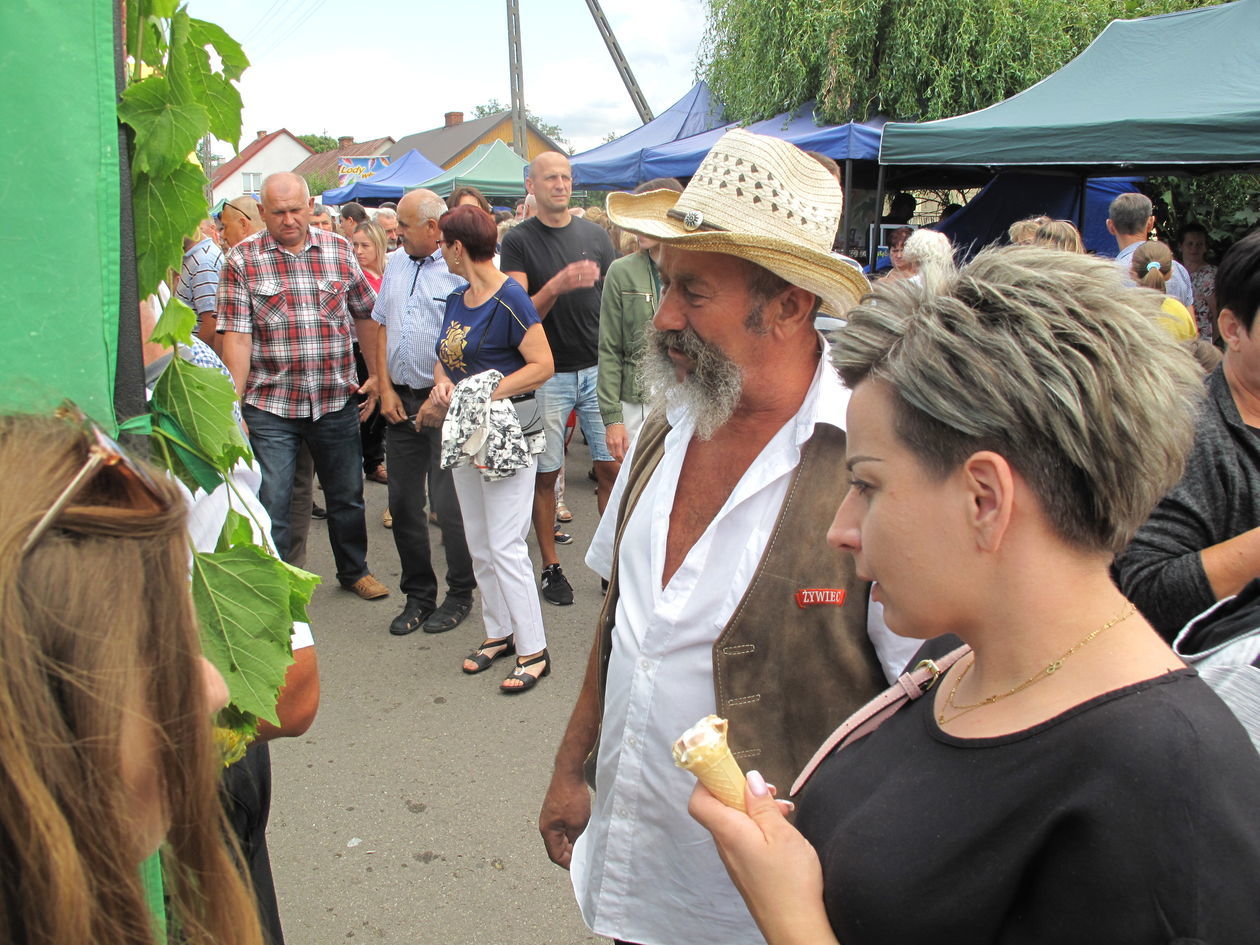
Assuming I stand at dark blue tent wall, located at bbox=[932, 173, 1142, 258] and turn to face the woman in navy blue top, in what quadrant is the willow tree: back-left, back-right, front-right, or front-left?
back-right

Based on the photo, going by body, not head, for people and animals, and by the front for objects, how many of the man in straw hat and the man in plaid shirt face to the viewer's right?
0

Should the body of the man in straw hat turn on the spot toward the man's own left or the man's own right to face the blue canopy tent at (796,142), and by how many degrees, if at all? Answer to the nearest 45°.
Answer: approximately 135° to the man's own right

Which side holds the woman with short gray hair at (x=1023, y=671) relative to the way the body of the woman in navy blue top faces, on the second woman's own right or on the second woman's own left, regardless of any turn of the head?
on the second woman's own left

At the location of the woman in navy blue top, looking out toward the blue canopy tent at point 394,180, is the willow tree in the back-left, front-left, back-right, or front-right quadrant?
front-right

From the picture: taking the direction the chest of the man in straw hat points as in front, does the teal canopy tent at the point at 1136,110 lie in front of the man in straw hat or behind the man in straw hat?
behind

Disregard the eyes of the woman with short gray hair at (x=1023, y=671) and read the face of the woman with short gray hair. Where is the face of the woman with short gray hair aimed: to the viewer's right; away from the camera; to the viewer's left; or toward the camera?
to the viewer's left

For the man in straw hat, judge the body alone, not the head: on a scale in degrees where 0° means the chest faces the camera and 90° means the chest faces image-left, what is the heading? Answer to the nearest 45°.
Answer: approximately 45°

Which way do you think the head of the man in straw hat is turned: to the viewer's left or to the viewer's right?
to the viewer's left

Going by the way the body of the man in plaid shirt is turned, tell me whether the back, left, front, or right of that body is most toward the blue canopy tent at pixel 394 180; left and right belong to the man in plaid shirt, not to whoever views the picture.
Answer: back

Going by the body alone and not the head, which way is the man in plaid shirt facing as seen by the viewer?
toward the camera

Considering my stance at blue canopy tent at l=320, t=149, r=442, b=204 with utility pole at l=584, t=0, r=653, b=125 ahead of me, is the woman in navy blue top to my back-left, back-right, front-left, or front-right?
front-right
